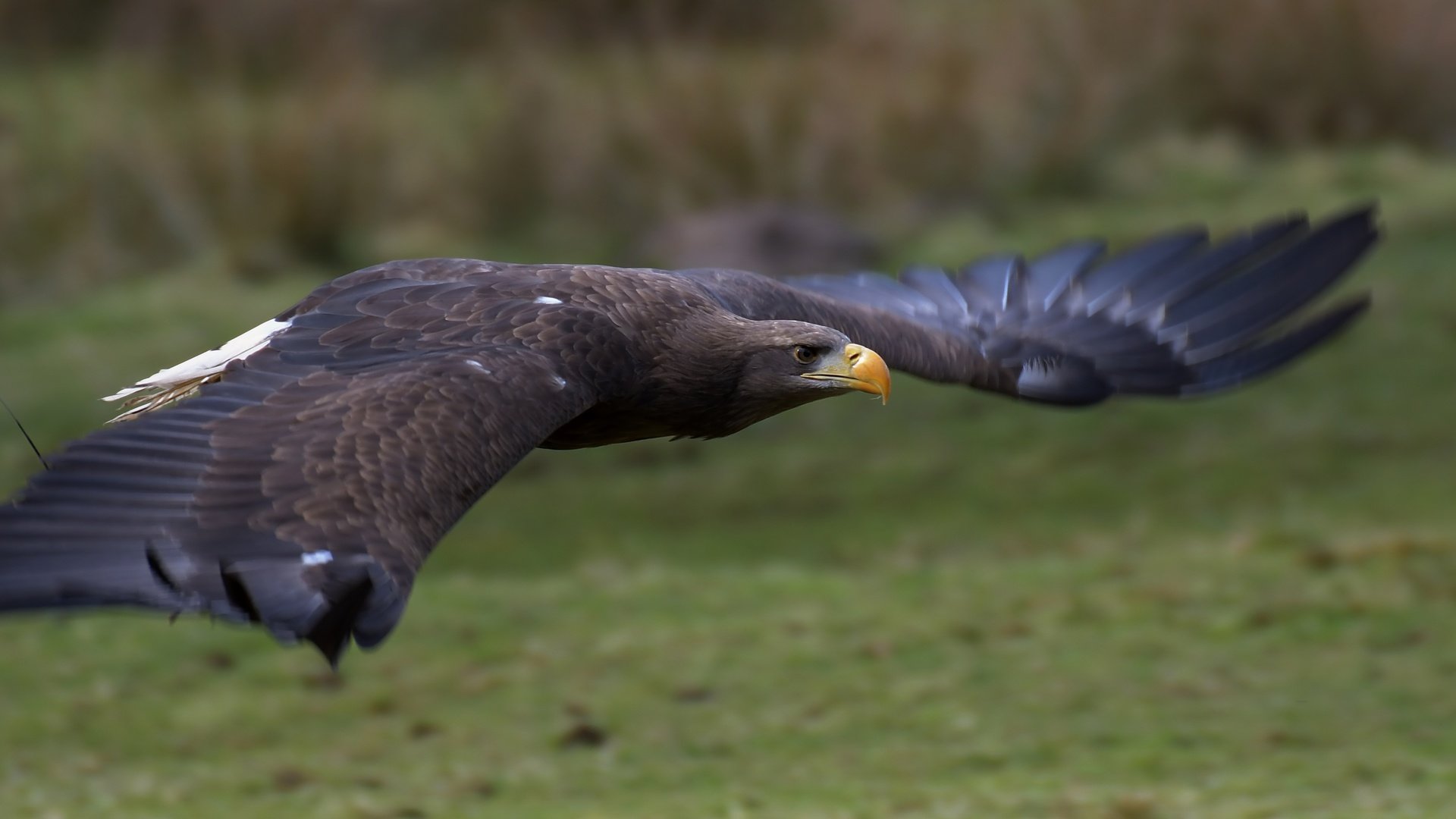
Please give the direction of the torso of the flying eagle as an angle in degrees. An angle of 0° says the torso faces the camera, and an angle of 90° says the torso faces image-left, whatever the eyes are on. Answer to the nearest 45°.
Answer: approximately 315°
